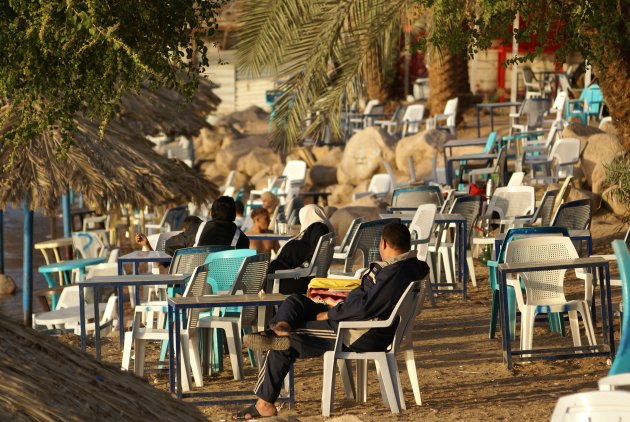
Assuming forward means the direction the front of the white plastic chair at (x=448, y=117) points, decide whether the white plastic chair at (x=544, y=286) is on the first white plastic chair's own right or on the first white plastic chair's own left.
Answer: on the first white plastic chair's own left

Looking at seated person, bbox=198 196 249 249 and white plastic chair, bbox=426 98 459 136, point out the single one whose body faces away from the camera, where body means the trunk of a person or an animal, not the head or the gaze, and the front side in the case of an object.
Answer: the seated person

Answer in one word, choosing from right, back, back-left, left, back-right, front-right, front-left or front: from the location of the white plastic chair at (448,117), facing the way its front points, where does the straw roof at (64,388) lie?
left

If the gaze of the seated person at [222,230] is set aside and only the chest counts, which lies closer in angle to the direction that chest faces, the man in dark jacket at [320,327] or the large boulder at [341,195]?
the large boulder

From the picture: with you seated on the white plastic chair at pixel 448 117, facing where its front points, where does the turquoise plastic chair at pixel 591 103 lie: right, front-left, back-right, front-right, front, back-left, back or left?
back

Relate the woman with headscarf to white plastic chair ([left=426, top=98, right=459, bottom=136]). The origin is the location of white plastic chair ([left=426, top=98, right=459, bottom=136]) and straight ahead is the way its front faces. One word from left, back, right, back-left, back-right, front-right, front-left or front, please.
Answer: left

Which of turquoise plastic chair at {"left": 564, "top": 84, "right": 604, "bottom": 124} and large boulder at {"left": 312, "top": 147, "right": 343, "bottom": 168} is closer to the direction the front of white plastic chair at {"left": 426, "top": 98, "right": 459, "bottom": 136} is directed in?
the large boulder

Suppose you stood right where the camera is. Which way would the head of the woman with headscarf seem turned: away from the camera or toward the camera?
away from the camera

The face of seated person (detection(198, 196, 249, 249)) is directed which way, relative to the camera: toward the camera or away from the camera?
away from the camera

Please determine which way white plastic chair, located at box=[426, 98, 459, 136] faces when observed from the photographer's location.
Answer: facing to the left of the viewer

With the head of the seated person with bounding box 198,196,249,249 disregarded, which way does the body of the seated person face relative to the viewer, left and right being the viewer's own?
facing away from the viewer
